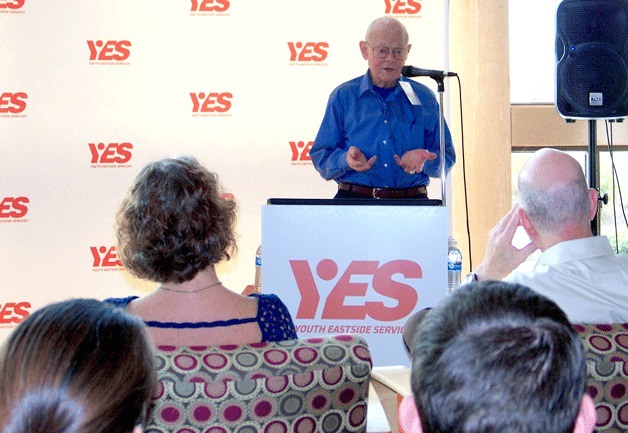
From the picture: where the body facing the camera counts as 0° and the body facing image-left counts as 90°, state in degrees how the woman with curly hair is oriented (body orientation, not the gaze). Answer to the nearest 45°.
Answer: approximately 180°

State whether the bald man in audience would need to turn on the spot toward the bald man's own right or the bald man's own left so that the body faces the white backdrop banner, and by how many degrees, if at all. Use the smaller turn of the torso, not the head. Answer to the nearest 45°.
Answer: approximately 45° to the bald man's own left

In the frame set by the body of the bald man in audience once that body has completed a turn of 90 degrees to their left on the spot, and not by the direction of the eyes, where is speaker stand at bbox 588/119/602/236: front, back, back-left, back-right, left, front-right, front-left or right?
right

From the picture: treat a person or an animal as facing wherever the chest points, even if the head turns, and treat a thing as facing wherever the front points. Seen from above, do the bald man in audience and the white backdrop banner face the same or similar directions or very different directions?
very different directions

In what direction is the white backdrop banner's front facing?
toward the camera

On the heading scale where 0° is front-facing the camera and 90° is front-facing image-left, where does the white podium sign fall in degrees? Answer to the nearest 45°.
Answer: approximately 0°

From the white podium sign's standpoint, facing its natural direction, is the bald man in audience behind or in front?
in front

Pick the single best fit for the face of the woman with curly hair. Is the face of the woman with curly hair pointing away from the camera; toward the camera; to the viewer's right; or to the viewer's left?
away from the camera

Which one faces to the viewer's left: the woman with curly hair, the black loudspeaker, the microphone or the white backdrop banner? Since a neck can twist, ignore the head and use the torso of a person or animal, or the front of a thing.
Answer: the microphone

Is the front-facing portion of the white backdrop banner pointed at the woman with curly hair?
yes

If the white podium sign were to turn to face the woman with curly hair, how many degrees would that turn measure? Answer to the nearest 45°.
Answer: approximately 45° to its right

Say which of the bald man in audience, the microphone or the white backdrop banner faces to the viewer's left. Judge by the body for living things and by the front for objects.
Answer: the microphone

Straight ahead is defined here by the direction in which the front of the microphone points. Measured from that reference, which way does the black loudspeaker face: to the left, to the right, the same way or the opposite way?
to the left

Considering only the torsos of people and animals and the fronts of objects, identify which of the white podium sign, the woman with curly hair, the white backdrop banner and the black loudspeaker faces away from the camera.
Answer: the woman with curly hair

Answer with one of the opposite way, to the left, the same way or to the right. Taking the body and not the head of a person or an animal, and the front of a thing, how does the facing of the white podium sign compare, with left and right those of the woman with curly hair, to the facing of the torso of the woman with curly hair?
the opposite way

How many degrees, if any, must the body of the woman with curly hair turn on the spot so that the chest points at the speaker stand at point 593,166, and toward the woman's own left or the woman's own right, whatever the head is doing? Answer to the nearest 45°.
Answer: approximately 45° to the woman's own right

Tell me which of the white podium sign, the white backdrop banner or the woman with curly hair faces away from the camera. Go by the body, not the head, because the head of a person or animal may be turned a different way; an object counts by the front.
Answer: the woman with curly hair
